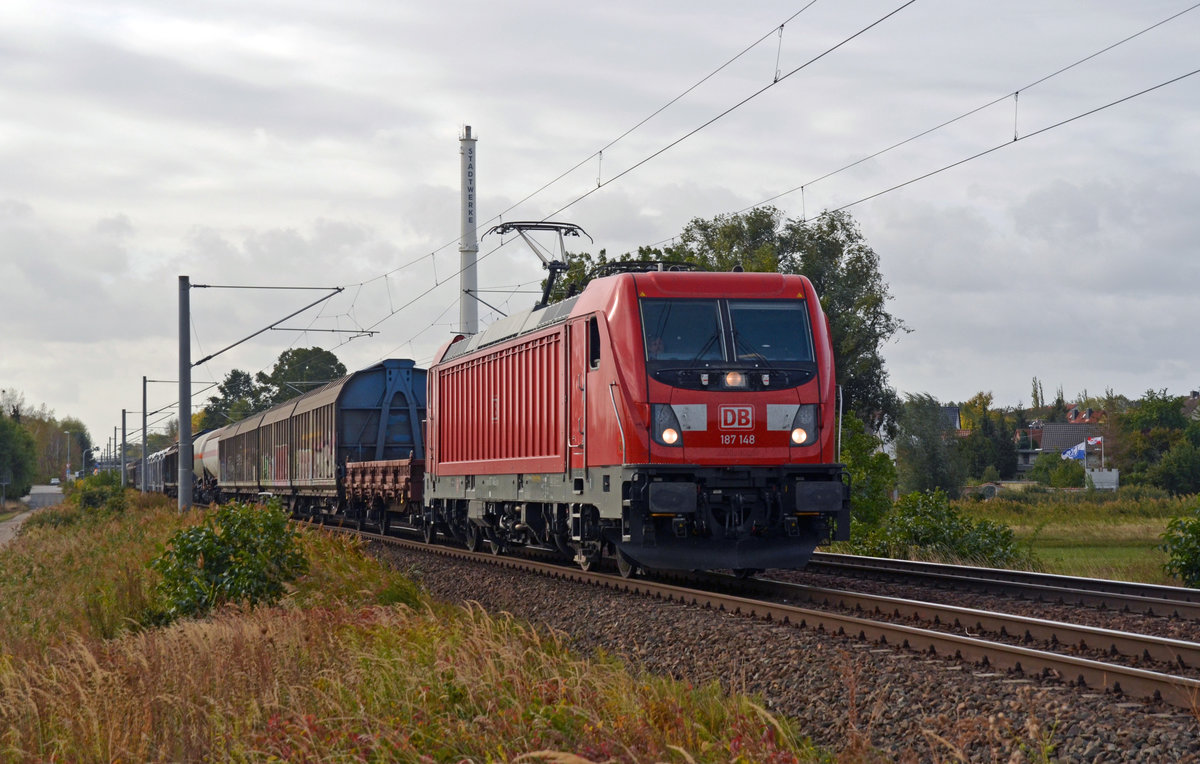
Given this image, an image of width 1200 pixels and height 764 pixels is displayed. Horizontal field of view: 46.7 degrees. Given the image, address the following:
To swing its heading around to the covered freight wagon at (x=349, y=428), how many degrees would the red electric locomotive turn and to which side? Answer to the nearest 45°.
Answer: approximately 180°

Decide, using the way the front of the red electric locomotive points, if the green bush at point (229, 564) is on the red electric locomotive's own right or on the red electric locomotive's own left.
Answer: on the red electric locomotive's own right

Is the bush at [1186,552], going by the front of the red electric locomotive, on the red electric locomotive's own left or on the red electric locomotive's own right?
on the red electric locomotive's own left

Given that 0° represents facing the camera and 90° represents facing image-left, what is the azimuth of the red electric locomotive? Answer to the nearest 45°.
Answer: approximately 315°

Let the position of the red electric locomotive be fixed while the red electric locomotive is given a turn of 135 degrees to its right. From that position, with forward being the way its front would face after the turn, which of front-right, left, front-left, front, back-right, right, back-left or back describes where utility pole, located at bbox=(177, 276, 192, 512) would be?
front-right

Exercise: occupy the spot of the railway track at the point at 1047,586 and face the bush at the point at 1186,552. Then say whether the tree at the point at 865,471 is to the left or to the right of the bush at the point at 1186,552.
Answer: left

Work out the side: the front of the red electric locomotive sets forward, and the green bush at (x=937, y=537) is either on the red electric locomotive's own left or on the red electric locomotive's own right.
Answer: on the red electric locomotive's own left

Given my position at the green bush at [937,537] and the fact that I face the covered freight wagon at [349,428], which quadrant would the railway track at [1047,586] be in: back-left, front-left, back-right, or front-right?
back-left
